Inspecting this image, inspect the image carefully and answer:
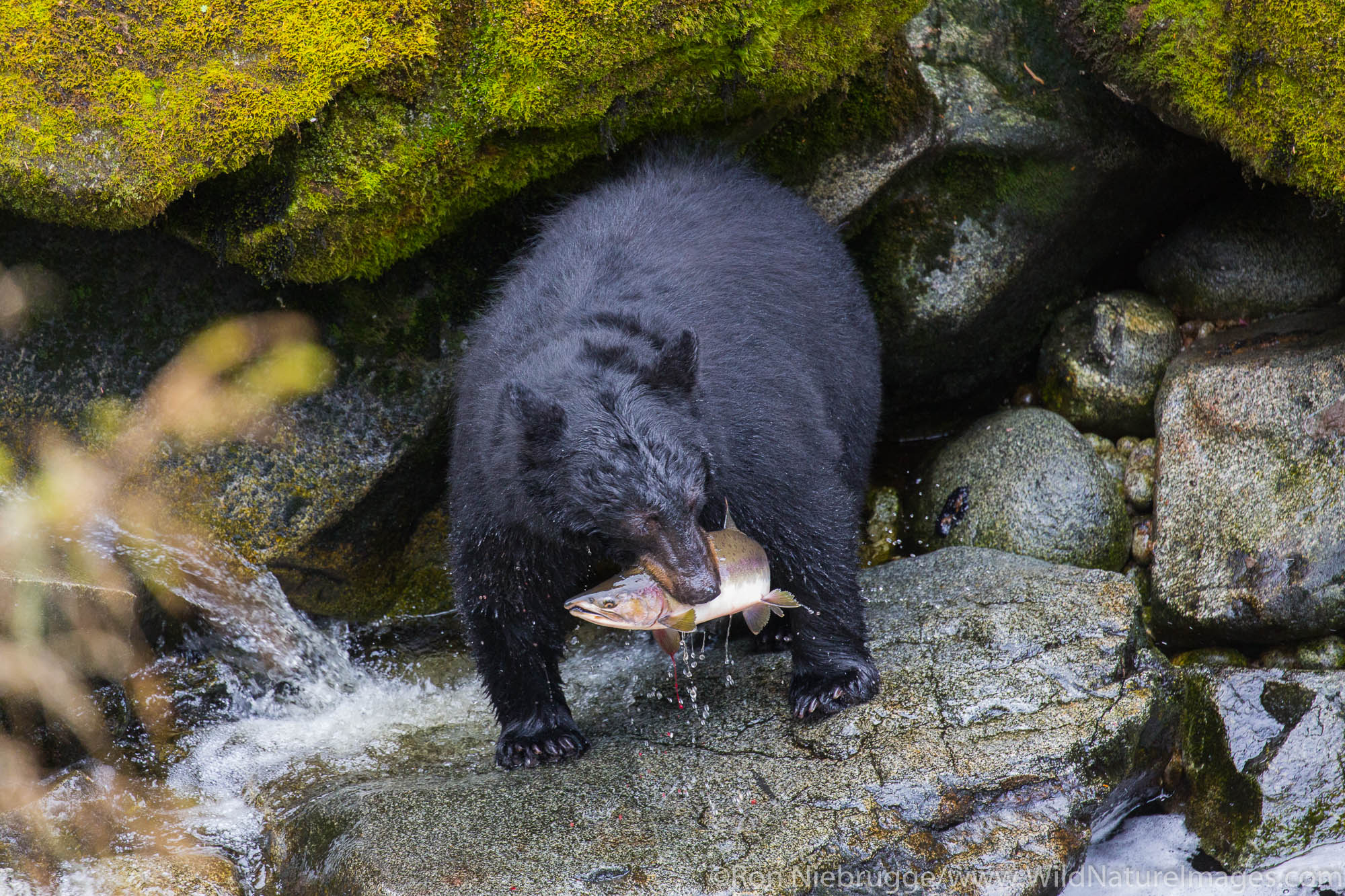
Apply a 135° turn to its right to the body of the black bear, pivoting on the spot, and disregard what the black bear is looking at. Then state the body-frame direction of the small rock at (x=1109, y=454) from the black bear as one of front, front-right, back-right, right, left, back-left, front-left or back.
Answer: right

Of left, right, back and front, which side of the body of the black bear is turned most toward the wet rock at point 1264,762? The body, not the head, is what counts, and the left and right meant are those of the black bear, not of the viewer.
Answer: left

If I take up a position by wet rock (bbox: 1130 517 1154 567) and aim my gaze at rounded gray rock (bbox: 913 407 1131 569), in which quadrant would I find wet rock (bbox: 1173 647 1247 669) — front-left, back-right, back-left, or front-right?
back-left

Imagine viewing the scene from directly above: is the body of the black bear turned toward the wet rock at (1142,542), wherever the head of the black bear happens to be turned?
no

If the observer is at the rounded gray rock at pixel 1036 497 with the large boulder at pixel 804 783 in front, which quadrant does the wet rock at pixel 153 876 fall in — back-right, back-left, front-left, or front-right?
front-right

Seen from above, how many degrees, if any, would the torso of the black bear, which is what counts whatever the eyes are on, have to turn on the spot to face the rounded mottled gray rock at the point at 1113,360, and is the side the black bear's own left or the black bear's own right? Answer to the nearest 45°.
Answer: approximately 135° to the black bear's own left

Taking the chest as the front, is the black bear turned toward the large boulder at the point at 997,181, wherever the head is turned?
no

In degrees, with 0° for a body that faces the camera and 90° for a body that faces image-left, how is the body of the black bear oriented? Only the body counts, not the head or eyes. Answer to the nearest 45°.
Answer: approximately 0°

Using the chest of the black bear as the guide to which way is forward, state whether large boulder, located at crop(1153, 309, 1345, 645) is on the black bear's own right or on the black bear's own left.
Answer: on the black bear's own left

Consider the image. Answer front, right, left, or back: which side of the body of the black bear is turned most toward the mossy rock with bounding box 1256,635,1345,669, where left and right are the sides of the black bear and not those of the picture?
left

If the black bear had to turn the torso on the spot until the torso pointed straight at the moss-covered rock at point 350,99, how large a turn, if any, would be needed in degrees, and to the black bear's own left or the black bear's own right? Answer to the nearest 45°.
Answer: approximately 135° to the black bear's own right

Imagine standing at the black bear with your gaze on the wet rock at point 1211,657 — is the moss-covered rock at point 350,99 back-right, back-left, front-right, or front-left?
back-left

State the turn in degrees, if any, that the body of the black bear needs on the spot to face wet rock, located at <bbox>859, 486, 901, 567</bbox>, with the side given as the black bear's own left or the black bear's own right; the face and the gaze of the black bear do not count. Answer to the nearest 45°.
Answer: approximately 135° to the black bear's own left

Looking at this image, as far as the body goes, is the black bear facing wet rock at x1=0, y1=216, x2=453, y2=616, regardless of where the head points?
no
